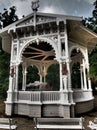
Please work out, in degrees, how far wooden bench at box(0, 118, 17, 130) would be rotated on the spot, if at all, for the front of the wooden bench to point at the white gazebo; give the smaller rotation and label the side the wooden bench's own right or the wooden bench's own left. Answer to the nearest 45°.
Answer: approximately 90° to the wooden bench's own left
